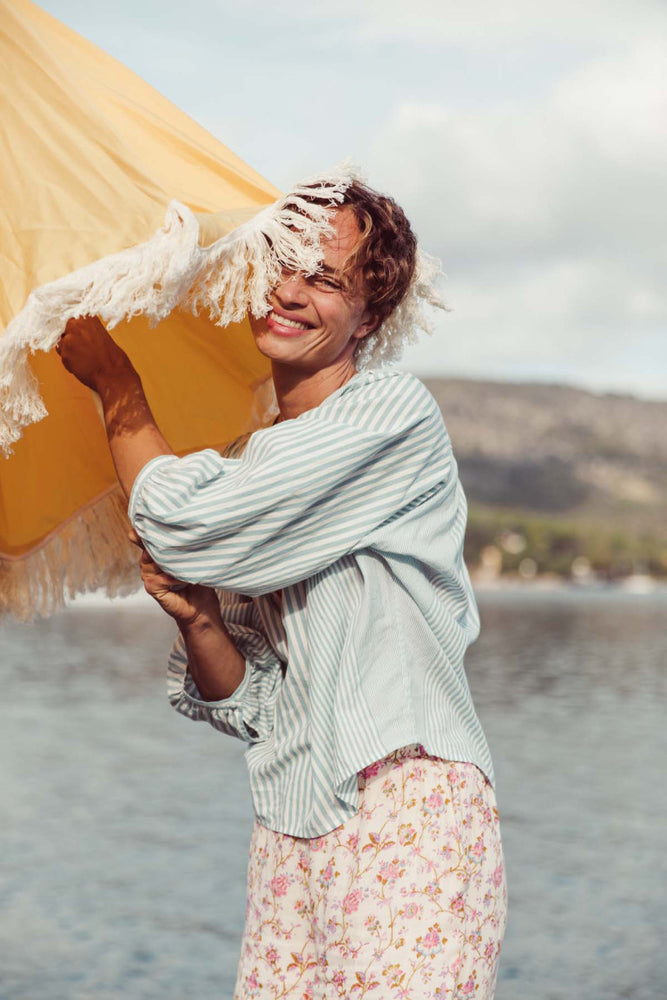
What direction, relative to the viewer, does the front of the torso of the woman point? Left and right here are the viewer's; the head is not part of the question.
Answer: facing the viewer and to the left of the viewer

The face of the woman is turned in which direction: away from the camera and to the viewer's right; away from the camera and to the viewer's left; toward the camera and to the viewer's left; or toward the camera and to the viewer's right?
toward the camera and to the viewer's left
